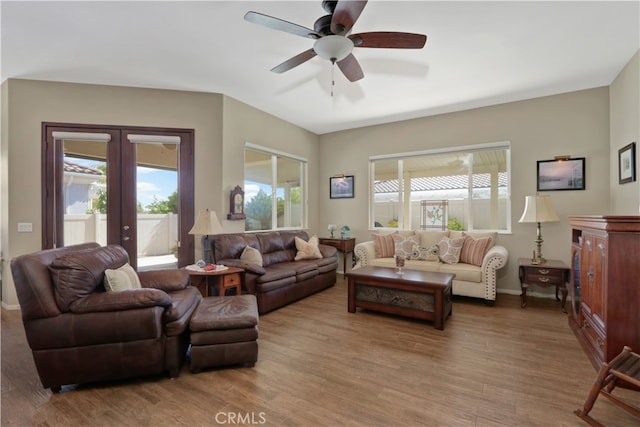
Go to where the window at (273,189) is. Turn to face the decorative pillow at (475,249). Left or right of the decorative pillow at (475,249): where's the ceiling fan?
right

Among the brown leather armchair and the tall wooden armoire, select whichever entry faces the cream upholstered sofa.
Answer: the brown leather armchair

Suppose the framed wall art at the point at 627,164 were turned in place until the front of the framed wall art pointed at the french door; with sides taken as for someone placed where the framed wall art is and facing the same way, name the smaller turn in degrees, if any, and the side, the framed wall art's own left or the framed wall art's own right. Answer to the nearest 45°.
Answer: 0° — it already faces it

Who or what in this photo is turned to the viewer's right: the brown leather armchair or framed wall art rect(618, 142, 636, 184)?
the brown leather armchair

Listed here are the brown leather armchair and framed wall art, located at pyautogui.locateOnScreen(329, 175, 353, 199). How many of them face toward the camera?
1

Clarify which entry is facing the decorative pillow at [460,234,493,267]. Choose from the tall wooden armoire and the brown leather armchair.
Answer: the brown leather armchair

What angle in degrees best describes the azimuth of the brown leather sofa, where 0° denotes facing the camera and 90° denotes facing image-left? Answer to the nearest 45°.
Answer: approximately 315°

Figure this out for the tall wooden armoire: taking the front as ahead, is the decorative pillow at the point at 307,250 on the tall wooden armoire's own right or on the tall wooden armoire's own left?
on the tall wooden armoire's own right

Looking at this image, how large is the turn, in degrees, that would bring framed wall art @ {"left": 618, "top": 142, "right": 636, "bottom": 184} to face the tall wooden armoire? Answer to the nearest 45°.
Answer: approximately 45° to its left
